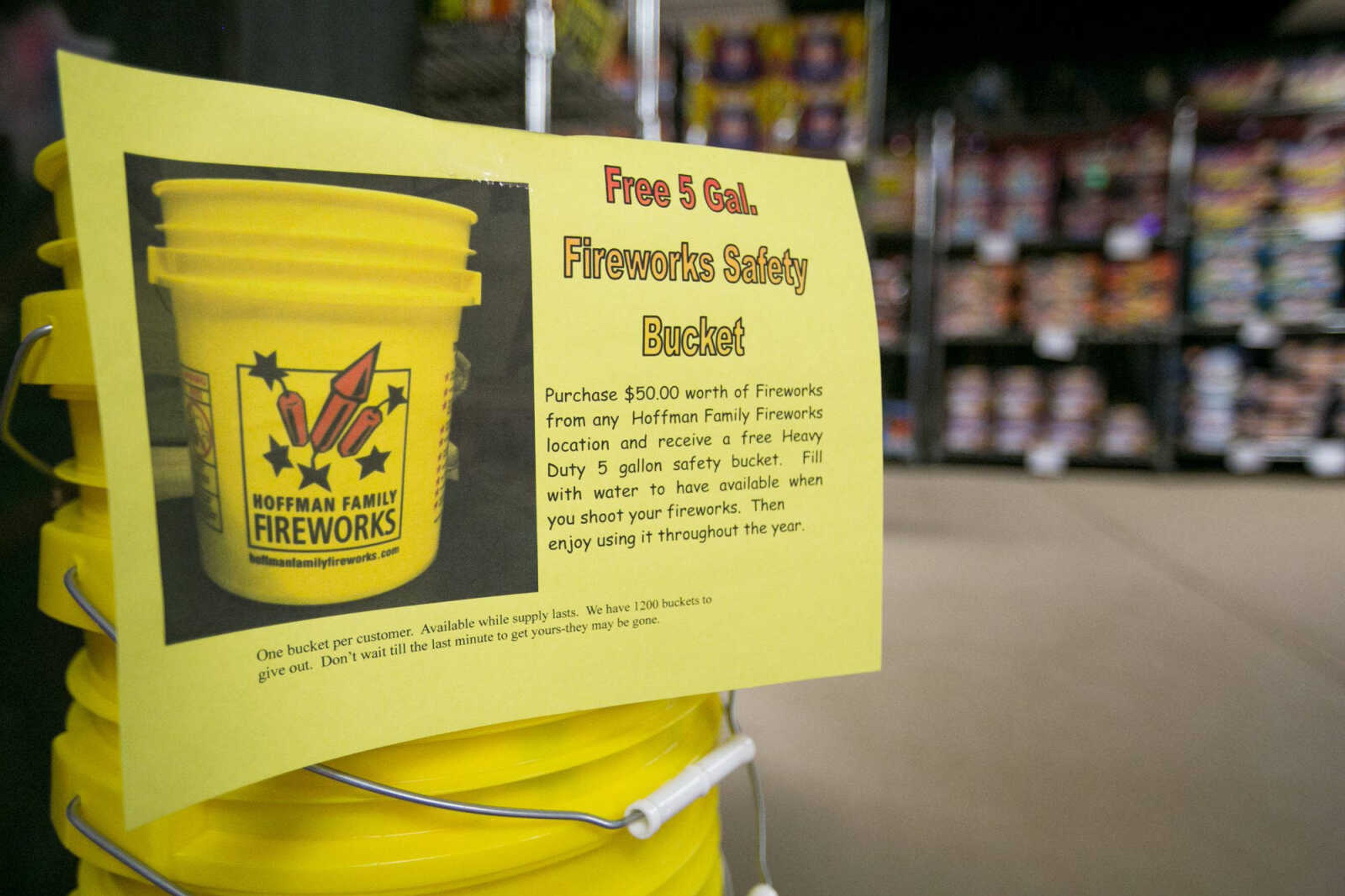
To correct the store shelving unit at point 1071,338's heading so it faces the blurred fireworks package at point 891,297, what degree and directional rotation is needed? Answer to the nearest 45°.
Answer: approximately 90° to its right

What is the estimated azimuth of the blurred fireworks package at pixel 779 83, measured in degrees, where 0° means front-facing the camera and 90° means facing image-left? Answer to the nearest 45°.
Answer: approximately 0°

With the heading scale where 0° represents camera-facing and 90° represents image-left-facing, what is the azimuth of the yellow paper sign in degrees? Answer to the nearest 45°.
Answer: approximately 315°

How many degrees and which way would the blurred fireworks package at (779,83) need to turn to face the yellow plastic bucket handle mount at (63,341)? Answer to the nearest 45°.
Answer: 0° — it already faces it

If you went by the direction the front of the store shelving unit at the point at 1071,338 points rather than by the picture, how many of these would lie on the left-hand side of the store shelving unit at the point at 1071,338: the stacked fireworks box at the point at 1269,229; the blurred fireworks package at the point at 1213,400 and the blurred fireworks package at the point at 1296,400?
3

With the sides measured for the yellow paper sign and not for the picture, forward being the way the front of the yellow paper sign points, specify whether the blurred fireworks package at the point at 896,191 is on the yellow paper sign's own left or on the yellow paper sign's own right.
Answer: on the yellow paper sign's own left
